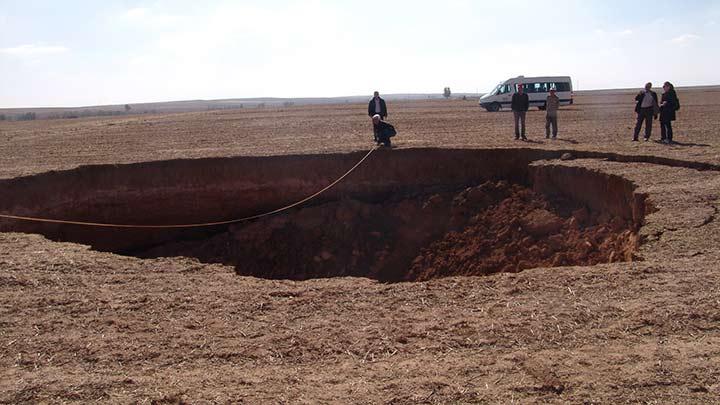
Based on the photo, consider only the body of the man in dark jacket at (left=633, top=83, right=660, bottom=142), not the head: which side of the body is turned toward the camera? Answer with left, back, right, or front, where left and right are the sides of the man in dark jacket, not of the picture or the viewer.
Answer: front

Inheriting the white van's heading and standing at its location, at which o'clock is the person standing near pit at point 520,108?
The person standing near pit is roughly at 9 o'clock from the white van.

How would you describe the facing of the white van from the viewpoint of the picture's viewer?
facing to the left of the viewer

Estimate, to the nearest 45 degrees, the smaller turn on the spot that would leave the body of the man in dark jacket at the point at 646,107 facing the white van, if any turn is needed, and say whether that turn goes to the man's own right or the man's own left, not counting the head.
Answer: approximately 180°

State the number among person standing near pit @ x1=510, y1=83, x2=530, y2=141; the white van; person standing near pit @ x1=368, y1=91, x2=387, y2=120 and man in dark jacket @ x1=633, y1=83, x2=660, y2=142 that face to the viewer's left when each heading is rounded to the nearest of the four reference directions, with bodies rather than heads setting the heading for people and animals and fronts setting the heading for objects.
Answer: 1

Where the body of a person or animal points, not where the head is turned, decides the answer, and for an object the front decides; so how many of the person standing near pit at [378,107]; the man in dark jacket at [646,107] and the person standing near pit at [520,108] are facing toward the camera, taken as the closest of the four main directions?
3

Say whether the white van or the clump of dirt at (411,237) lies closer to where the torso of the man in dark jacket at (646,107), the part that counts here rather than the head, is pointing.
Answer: the clump of dirt

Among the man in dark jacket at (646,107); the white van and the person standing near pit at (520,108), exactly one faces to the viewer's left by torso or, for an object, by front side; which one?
the white van

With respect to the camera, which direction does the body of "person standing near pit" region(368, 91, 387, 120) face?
toward the camera

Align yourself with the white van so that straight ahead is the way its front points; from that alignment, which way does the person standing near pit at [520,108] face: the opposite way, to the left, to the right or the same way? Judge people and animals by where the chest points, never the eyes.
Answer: to the left
